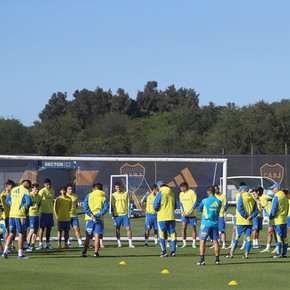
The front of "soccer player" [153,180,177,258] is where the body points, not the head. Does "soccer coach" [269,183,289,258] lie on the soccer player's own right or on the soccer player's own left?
on the soccer player's own right

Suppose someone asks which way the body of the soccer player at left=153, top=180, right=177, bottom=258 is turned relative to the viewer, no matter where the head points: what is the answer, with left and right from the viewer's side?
facing away from the viewer and to the left of the viewer

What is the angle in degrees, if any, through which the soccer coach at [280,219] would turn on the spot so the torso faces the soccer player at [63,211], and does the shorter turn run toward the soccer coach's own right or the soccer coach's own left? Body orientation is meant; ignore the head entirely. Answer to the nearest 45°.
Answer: approximately 45° to the soccer coach's own left

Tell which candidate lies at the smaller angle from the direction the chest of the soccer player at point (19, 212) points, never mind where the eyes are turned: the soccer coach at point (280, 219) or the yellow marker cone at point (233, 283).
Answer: the soccer coach
